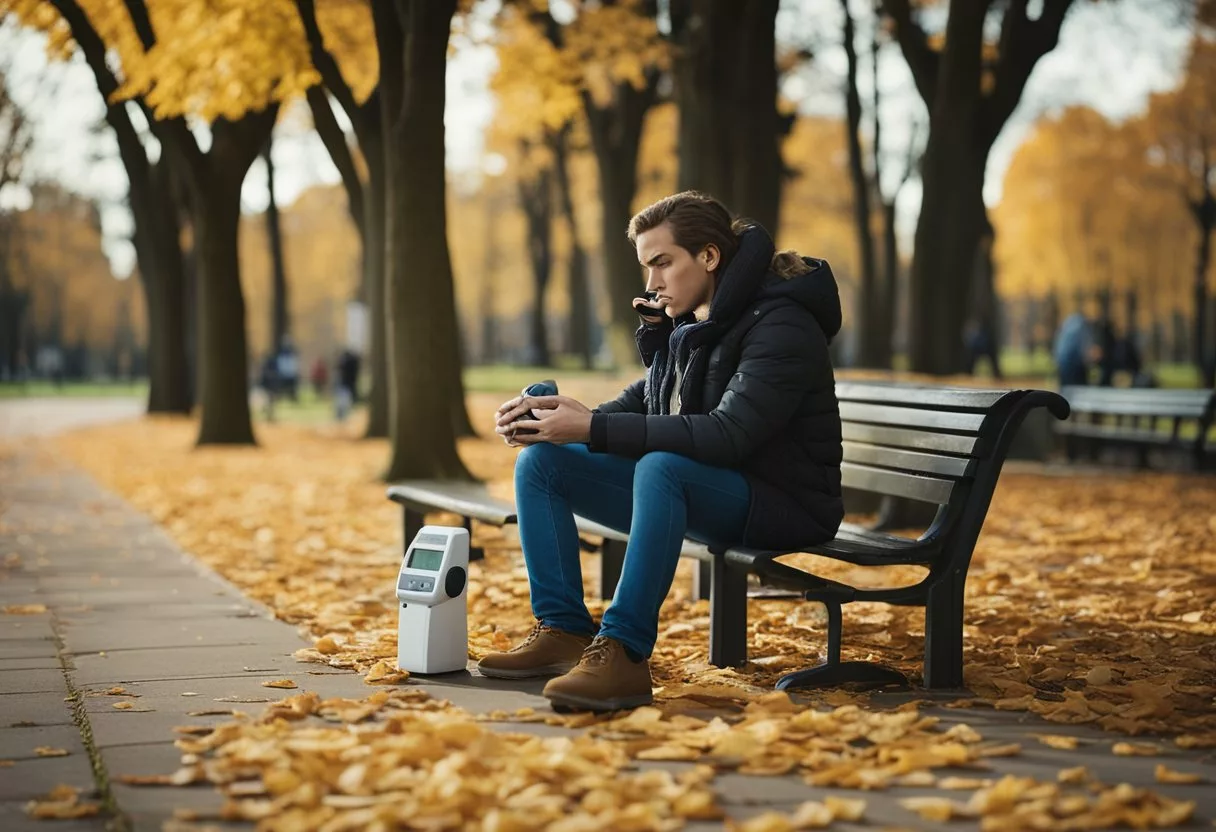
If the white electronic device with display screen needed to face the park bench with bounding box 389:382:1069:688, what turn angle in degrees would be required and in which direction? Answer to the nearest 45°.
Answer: approximately 135° to its left

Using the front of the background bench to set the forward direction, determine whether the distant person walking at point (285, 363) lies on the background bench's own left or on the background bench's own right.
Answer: on the background bench's own right

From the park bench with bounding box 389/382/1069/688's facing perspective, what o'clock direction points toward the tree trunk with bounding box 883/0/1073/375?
The tree trunk is roughly at 5 o'clock from the park bench.

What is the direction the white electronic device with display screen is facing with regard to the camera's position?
facing the viewer and to the left of the viewer

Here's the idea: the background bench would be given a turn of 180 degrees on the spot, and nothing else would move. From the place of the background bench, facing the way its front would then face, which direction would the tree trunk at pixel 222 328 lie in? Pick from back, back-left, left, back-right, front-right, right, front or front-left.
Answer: back-left

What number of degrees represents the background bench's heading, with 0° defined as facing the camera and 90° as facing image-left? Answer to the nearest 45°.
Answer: approximately 45°

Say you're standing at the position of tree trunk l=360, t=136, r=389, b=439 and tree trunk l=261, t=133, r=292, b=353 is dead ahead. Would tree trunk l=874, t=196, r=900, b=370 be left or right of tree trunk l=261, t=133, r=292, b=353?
right

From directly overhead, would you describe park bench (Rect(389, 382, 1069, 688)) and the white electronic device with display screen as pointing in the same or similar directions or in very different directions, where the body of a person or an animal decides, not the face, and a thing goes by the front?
same or similar directions

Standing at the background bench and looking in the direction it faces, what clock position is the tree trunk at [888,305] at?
The tree trunk is roughly at 4 o'clock from the background bench.

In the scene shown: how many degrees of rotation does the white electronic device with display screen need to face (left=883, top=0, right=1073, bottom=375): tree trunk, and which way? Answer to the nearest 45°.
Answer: approximately 180°

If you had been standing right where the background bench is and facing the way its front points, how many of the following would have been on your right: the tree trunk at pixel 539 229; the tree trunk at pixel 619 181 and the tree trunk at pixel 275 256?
3

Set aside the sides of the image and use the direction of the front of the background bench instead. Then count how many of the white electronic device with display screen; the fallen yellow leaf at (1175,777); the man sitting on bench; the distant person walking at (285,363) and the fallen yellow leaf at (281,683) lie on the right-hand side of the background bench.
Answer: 1

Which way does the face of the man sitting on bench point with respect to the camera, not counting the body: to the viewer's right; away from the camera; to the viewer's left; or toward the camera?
to the viewer's left

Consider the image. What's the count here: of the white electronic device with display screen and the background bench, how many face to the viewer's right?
0
